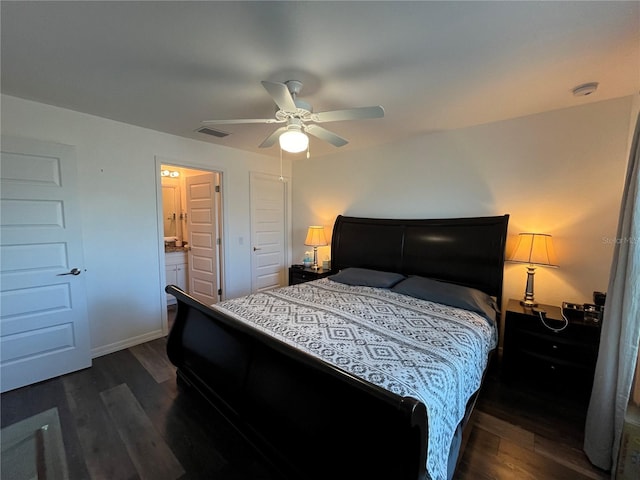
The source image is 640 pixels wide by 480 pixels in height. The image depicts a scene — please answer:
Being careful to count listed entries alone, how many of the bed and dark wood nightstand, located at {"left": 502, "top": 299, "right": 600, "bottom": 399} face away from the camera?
0

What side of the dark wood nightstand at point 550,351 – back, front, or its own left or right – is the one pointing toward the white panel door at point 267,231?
right

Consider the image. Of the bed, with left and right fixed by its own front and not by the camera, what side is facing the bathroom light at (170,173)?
right

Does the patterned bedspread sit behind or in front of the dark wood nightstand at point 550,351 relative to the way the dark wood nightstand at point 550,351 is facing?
in front

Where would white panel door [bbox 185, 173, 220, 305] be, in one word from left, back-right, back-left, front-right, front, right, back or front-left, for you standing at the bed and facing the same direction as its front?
right

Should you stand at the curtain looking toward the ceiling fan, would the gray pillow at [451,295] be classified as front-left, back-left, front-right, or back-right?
front-right

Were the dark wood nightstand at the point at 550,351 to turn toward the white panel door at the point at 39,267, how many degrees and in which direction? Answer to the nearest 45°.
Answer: approximately 45° to its right

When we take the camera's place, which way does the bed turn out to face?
facing the viewer and to the left of the viewer

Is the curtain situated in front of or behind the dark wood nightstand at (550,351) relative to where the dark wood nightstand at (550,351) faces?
in front

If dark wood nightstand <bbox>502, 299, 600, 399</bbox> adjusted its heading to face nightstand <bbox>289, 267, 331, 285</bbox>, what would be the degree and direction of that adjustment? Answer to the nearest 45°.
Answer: approximately 90° to its right

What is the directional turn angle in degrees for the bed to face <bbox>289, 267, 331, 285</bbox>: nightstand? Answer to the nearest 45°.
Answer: approximately 135° to its right

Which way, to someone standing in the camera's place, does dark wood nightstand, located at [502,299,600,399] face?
facing the viewer

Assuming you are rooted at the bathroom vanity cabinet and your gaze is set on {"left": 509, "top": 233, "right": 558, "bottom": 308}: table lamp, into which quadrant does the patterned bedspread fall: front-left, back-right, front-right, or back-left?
front-right
